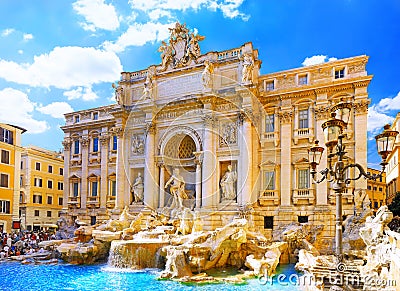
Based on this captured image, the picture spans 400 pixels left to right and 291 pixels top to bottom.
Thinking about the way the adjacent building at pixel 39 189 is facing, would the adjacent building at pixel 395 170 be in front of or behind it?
in front

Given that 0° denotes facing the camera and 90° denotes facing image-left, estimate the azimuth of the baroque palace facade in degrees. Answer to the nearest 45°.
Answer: approximately 45°

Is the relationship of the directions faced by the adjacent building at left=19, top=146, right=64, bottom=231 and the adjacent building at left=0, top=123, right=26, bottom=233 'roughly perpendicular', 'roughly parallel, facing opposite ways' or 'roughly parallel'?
roughly parallel

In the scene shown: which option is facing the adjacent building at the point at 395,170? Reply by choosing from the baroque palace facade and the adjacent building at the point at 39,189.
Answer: the adjacent building at the point at 39,189

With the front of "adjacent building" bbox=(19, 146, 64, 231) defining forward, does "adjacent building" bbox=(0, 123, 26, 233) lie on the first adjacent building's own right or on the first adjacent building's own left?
on the first adjacent building's own right

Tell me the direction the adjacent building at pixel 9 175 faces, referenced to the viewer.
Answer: facing the viewer and to the right of the viewer

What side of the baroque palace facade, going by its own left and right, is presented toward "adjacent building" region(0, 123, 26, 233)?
right

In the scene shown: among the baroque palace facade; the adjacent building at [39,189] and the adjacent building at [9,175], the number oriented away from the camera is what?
0

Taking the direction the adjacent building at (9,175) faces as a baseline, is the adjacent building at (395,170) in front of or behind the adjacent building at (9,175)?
in front

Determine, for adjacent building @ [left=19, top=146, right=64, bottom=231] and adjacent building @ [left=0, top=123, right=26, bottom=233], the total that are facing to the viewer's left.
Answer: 0
